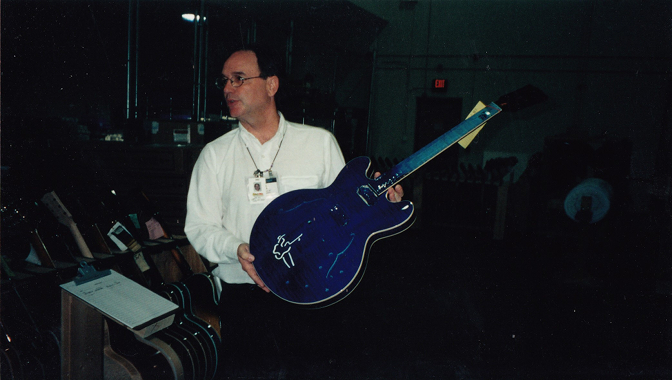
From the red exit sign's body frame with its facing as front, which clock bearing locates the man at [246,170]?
The man is roughly at 12 o'clock from the red exit sign.

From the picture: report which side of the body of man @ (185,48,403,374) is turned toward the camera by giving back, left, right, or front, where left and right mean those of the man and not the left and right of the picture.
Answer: front

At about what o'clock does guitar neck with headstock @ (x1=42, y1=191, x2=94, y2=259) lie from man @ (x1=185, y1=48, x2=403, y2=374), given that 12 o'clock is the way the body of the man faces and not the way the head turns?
The guitar neck with headstock is roughly at 4 o'clock from the man.

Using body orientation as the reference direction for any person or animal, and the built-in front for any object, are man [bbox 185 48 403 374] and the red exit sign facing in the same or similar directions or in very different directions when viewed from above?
same or similar directions

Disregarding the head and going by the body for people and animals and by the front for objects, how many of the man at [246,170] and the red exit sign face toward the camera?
2

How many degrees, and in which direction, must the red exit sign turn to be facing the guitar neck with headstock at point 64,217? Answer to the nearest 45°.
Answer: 0° — it already faces it

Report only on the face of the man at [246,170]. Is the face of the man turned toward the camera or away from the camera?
toward the camera

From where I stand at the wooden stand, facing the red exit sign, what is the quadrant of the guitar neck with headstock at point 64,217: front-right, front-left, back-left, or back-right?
front-left

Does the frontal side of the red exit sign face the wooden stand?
yes

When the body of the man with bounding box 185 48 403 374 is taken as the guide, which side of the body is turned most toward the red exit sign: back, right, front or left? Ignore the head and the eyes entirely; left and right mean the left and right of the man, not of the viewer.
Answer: back

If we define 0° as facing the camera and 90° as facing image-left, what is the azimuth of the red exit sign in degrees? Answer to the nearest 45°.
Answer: approximately 0°
